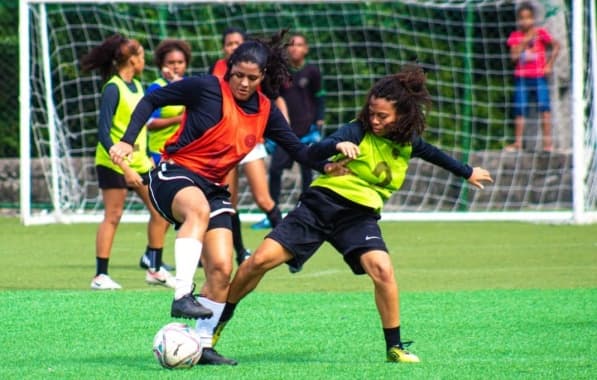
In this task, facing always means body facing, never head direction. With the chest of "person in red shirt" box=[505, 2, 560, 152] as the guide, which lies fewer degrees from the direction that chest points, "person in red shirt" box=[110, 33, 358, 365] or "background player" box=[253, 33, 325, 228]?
the person in red shirt

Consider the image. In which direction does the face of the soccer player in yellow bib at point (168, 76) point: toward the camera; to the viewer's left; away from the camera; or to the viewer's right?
toward the camera

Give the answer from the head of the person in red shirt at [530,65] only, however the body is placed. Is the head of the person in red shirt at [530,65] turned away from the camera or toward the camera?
toward the camera

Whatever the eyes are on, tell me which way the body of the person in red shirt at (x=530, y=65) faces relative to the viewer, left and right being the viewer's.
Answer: facing the viewer

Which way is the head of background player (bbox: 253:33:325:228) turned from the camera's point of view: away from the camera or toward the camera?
toward the camera

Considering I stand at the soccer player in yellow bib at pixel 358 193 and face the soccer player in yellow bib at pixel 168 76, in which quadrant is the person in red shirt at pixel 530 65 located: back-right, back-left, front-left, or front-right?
front-right

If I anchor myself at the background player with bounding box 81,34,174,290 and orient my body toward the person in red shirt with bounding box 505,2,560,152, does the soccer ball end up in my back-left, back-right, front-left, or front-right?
back-right

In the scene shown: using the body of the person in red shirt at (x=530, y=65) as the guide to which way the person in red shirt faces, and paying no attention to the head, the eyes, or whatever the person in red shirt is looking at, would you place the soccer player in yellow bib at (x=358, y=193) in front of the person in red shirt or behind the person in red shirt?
in front

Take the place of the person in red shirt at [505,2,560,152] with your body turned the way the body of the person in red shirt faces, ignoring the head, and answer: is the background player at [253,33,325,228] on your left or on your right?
on your right

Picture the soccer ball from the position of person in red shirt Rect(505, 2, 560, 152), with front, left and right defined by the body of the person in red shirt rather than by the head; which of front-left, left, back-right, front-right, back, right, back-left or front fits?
front

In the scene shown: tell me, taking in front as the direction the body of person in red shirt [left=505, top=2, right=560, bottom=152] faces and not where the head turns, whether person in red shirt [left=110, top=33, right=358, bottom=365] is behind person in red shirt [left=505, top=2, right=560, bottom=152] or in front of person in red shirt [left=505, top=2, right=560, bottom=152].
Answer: in front

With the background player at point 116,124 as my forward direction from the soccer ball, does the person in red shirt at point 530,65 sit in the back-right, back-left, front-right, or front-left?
front-right
